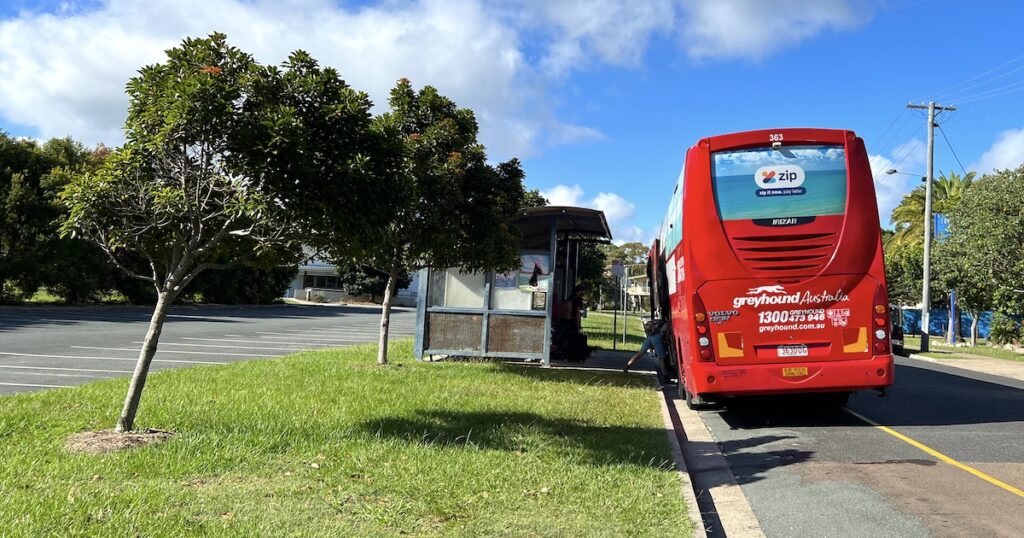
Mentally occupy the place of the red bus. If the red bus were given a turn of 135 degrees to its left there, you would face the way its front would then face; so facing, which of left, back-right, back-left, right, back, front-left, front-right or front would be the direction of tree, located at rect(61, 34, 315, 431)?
front

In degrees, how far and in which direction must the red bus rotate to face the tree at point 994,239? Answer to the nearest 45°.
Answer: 0° — it already faces it

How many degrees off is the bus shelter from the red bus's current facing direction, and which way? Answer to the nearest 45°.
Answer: approximately 45° to its left

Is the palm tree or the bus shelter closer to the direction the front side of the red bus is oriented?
the palm tree

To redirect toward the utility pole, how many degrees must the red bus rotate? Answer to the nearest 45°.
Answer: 0° — it already faces it

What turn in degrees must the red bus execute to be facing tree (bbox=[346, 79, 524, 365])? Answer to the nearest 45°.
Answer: approximately 90° to its left

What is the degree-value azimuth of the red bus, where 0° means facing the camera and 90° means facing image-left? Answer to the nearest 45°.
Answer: approximately 180°

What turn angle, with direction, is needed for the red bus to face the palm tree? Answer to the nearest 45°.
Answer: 0° — it already faces it

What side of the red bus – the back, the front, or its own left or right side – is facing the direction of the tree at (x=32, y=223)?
left
